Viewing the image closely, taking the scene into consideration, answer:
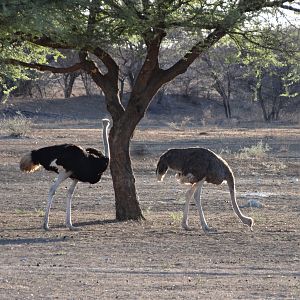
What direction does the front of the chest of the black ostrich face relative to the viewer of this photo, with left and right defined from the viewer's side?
facing to the right of the viewer

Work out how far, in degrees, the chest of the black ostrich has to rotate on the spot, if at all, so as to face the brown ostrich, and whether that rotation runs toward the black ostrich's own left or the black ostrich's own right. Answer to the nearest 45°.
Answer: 0° — it already faces it

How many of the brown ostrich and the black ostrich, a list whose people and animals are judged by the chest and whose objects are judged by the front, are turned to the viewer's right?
2

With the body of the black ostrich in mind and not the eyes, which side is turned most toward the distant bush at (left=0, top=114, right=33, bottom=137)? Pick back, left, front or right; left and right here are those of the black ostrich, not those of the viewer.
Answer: left

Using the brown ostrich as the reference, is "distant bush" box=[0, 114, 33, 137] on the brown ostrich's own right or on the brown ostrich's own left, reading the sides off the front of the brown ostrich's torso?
on the brown ostrich's own left

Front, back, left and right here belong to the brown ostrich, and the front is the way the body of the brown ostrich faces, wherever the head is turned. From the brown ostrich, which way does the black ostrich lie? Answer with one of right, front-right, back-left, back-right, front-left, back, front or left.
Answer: back

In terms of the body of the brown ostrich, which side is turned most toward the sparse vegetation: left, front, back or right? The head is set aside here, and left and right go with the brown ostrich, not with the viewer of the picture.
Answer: left

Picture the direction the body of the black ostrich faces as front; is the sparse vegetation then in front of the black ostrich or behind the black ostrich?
in front

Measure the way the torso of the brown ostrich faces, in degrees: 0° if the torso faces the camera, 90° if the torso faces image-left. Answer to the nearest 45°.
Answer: approximately 270°

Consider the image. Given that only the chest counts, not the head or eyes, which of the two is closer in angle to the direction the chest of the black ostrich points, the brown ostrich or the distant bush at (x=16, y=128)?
the brown ostrich
